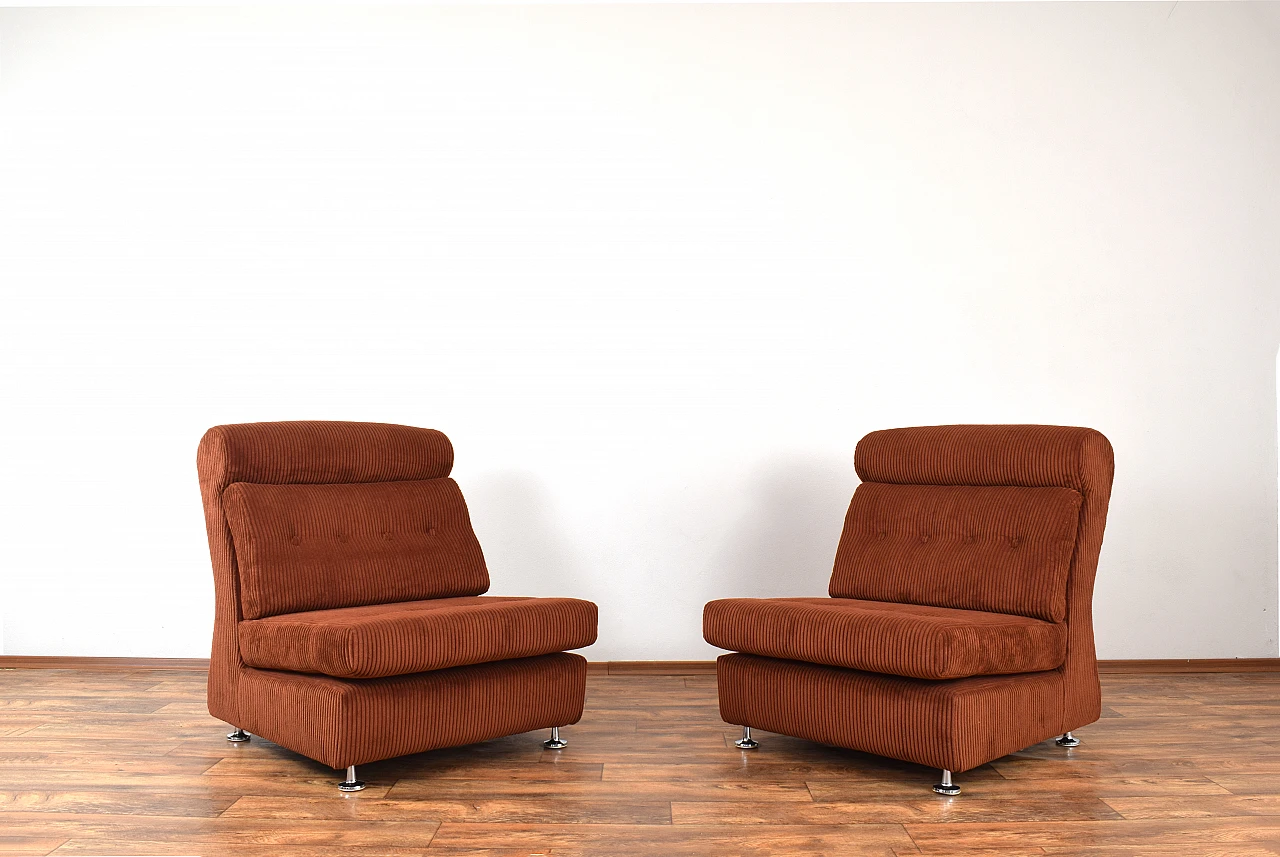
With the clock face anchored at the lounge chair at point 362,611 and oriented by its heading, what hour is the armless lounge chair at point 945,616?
the armless lounge chair at point 945,616 is roughly at 11 o'clock from the lounge chair at point 362,611.

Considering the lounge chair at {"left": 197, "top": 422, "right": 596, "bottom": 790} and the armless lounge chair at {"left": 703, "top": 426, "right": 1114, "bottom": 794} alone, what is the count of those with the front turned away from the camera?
0

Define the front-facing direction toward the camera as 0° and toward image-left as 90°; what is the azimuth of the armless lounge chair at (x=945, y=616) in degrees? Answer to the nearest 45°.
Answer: approximately 45°

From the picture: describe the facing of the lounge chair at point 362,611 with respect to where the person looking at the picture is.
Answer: facing the viewer and to the right of the viewer

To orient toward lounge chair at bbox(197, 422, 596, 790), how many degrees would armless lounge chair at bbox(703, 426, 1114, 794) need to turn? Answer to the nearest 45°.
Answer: approximately 45° to its right
